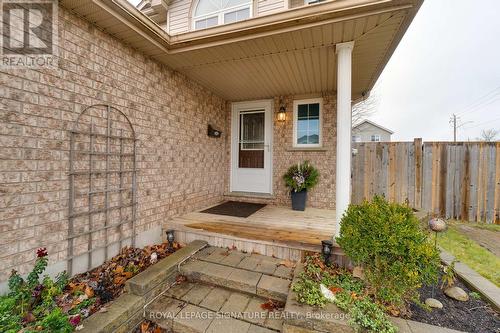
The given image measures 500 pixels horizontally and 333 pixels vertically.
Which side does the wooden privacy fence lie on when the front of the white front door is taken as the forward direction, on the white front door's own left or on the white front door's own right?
on the white front door's own left

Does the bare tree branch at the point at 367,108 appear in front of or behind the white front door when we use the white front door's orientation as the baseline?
behind

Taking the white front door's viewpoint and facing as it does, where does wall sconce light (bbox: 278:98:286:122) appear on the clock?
The wall sconce light is roughly at 10 o'clock from the white front door.

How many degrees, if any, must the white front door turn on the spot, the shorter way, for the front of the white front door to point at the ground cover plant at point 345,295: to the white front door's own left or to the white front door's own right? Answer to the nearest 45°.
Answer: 0° — it already faces it

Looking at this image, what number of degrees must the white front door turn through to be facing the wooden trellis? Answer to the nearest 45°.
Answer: approximately 45° to its right

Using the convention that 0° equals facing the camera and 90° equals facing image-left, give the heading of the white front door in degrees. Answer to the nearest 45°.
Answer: approximately 0°

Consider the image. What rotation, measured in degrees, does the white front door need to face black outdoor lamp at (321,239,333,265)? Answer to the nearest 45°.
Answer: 0° — it already faces it

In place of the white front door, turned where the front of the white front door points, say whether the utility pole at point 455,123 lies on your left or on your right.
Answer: on your left

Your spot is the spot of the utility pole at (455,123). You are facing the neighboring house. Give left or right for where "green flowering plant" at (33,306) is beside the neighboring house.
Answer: left

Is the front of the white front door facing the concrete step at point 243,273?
yes

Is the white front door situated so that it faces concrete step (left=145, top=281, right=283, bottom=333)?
yes

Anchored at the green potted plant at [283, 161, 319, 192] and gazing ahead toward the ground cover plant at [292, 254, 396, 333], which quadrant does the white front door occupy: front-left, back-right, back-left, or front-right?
back-right

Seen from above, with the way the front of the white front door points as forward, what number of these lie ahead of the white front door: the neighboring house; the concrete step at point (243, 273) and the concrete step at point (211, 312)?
2

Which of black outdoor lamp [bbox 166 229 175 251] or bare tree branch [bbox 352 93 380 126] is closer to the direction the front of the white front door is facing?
the black outdoor lamp
